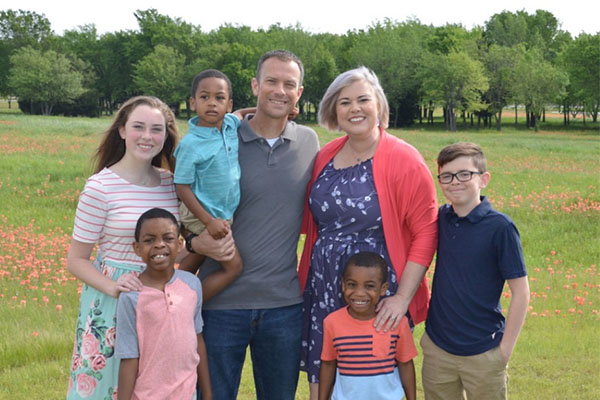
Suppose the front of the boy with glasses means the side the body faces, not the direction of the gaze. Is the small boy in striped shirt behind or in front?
in front

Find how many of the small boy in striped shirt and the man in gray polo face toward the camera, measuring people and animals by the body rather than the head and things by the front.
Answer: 2

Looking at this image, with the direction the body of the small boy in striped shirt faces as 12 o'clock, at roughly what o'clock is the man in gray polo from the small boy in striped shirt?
The man in gray polo is roughly at 4 o'clock from the small boy in striped shirt.

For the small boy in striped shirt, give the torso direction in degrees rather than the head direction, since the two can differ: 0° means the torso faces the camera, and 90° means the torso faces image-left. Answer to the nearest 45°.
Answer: approximately 0°

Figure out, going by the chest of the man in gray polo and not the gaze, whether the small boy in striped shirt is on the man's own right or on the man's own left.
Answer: on the man's own left
